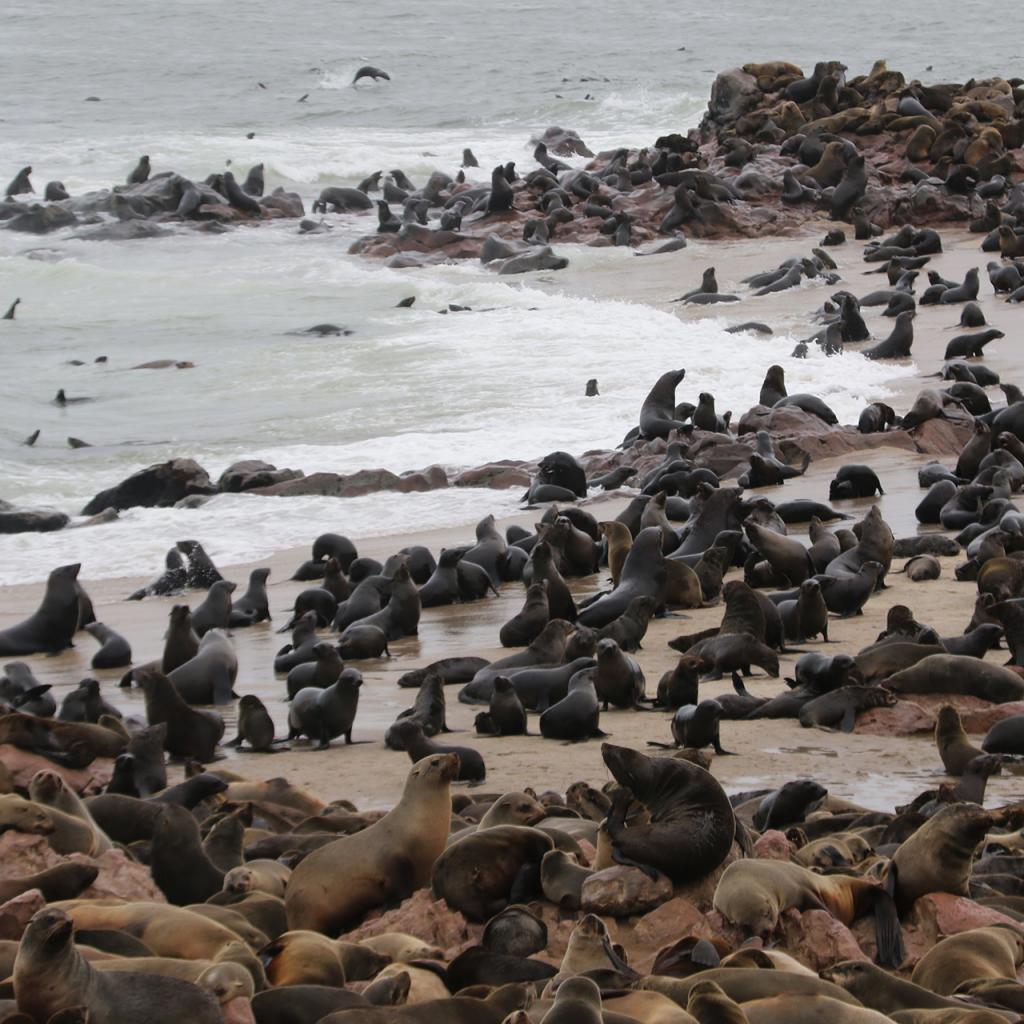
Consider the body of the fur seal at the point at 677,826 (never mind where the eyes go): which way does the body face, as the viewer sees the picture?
to the viewer's left

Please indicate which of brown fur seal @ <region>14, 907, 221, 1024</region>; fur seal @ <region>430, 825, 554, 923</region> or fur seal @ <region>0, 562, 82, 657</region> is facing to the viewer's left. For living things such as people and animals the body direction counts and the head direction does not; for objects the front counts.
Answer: the brown fur seal

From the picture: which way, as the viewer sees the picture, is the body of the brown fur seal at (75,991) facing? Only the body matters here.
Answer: to the viewer's left

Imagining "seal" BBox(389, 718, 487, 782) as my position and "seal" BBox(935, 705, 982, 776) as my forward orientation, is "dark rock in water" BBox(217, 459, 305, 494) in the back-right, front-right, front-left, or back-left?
back-left

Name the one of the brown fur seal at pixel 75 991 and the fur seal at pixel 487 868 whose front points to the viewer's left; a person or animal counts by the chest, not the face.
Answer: the brown fur seal

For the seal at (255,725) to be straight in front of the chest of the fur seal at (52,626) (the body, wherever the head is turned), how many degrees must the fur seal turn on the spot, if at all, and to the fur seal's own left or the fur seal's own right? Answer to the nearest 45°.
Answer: approximately 90° to the fur seal's own right

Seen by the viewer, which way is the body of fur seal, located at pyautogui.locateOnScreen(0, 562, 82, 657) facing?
to the viewer's right

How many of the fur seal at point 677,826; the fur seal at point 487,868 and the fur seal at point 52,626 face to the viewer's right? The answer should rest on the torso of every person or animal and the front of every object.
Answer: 2

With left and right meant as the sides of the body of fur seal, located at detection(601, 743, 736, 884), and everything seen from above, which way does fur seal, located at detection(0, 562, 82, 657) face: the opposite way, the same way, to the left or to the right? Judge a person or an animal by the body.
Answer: the opposite way

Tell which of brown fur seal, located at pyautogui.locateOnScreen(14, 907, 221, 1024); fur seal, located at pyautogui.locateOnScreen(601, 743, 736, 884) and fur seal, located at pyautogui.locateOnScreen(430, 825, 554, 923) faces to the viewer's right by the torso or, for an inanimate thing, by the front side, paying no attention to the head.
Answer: fur seal, located at pyautogui.locateOnScreen(430, 825, 554, 923)

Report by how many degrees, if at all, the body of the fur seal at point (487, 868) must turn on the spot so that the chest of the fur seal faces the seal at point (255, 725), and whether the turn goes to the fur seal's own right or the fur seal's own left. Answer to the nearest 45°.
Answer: approximately 90° to the fur seal's own left
